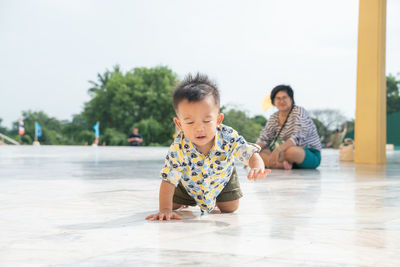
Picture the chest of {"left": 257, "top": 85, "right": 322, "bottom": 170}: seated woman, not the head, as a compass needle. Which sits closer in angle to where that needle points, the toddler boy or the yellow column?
the toddler boy

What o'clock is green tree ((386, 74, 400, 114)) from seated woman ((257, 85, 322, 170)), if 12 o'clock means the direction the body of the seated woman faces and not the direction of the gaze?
The green tree is roughly at 5 o'clock from the seated woman.

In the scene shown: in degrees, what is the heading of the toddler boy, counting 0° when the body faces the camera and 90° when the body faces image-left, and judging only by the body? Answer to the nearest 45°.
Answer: approximately 0°

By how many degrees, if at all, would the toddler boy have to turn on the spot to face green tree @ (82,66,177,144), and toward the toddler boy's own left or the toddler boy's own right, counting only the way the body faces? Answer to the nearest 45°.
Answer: approximately 180°

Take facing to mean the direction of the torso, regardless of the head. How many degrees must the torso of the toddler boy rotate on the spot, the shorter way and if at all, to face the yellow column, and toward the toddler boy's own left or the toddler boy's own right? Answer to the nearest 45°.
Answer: approximately 135° to the toddler boy's own left

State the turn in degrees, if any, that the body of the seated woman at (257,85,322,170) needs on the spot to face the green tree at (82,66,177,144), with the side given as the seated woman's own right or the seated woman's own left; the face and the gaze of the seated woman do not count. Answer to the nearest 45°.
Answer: approximately 135° to the seated woman's own right

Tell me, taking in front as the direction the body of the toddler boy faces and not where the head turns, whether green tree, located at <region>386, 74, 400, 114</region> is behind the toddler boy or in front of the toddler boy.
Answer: behind

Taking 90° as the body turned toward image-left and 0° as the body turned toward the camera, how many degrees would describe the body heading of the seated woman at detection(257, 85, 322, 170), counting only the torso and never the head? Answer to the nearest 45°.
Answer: approximately 45°

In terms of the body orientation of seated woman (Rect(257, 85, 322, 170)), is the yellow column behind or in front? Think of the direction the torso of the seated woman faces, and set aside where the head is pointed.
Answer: behind
